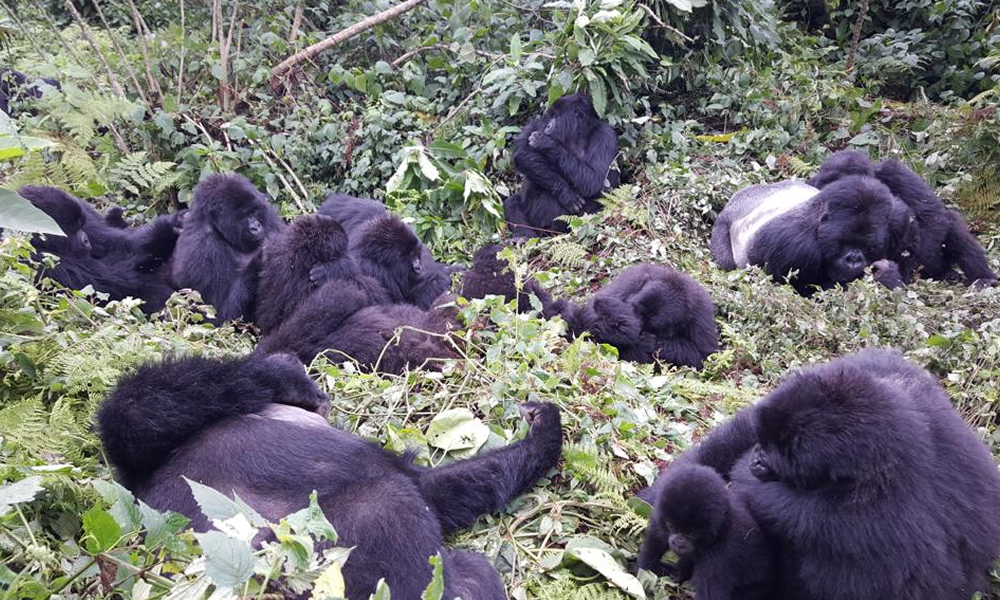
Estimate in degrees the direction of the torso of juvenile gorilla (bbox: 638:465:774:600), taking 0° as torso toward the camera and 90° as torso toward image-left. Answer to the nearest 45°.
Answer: approximately 45°

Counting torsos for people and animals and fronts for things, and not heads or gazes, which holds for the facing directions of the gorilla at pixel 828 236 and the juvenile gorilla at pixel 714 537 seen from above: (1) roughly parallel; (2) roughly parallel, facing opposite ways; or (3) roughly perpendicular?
roughly perpendicular

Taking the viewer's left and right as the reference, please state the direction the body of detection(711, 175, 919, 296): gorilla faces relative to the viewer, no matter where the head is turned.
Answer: facing the viewer and to the right of the viewer

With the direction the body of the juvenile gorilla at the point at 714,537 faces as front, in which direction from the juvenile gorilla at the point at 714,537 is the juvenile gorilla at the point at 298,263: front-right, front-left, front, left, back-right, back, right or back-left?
right

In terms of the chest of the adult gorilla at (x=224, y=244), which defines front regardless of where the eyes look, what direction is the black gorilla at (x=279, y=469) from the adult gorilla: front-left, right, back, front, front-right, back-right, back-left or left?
front-right

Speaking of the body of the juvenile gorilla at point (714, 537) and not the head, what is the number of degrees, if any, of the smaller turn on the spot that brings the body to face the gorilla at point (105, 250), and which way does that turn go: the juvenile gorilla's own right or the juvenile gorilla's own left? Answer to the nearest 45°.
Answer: approximately 90° to the juvenile gorilla's own right

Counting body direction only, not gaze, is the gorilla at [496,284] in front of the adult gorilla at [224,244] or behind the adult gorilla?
in front
